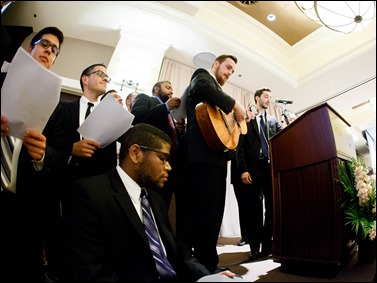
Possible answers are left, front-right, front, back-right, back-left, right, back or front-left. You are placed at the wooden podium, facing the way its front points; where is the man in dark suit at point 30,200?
back-right

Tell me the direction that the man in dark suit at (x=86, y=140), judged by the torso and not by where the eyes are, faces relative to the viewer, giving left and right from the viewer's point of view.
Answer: facing the viewer and to the right of the viewer

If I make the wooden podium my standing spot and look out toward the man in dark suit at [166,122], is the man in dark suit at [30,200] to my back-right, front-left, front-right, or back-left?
front-left

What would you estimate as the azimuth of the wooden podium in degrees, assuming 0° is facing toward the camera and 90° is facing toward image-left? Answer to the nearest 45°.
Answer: approximately 270°
